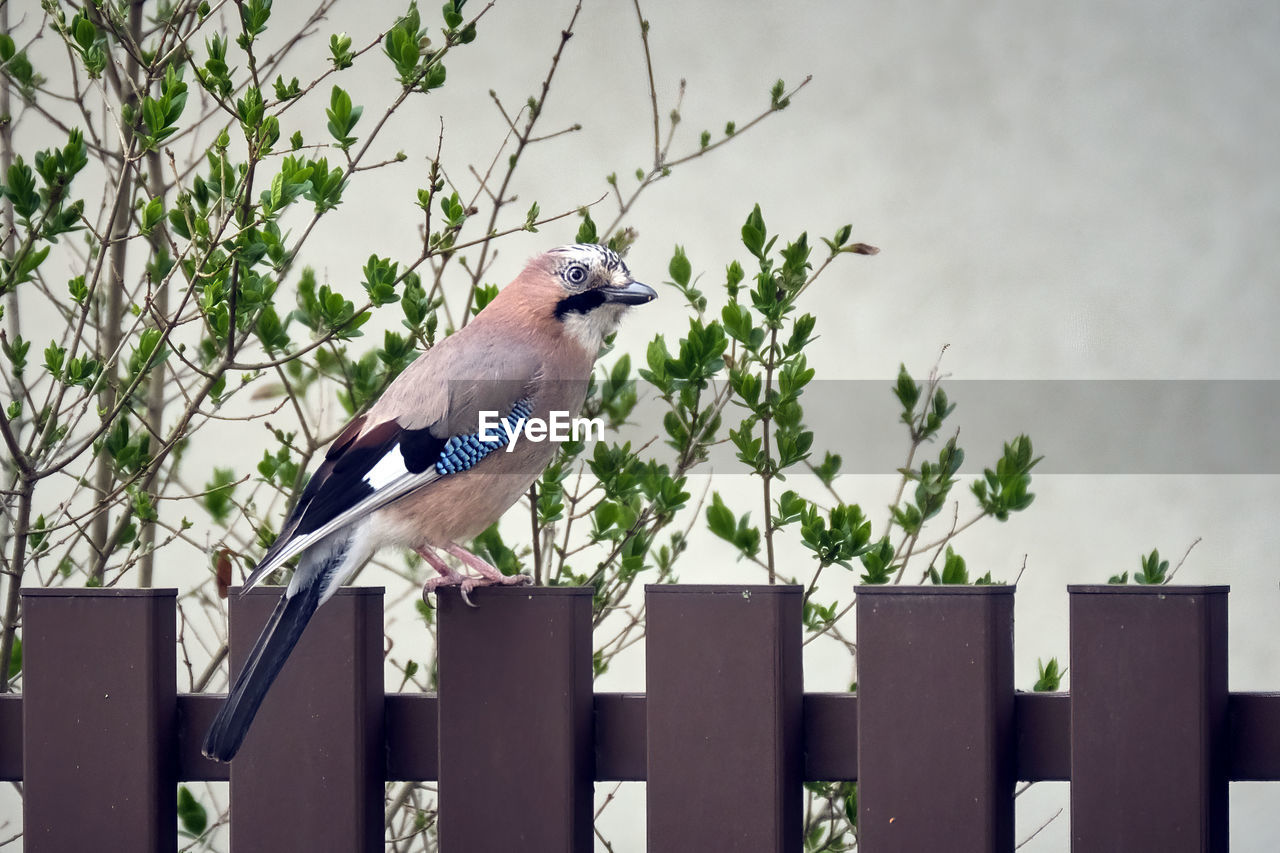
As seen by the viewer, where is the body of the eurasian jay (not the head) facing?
to the viewer's right
